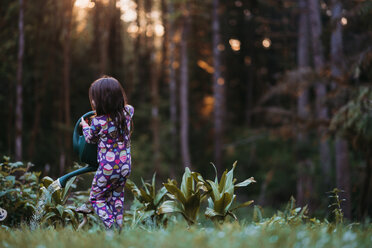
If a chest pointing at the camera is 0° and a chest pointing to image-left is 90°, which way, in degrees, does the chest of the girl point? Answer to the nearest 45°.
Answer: approximately 135°

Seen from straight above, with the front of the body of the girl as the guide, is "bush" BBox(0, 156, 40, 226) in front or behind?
in front

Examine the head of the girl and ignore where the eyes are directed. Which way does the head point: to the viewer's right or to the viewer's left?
to the viewer's left

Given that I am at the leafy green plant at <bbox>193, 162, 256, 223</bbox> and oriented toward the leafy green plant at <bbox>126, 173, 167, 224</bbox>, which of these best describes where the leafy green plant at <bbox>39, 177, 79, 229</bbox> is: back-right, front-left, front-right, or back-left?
front-left

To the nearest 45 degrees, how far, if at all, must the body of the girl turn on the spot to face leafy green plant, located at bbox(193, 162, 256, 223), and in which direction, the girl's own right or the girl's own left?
approximately 135° to the girl's own right
